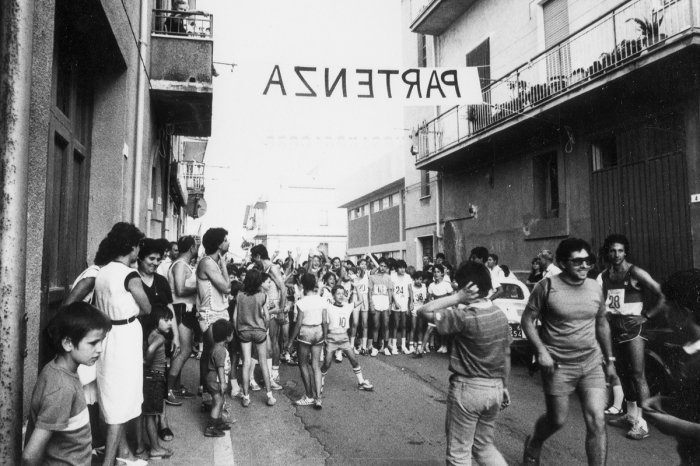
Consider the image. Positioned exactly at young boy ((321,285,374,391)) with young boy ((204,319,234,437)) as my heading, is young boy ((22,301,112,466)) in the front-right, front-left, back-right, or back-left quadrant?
front-left

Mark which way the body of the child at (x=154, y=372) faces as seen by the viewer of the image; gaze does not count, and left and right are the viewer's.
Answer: facing to the right of the viewer

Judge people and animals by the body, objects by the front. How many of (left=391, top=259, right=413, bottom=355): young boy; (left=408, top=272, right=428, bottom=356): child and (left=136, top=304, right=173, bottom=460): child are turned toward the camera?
2

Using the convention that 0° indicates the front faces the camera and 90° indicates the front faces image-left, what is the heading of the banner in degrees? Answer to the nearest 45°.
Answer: approximately 180°

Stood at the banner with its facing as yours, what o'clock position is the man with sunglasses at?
The man with sunglasses is roughly at 5 o'clock from the banner.

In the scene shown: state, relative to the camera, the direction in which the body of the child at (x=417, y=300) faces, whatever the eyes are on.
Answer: toward the camera

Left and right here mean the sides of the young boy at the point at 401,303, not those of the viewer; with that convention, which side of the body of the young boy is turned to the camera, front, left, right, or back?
front

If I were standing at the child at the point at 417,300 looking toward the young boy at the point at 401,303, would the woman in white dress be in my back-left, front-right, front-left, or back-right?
front-left

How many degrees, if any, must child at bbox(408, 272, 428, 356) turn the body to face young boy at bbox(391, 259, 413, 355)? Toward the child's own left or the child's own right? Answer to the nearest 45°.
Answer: approximately 45° to the child's own right

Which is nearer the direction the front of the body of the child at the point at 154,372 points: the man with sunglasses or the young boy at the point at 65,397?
the man with sunglasses

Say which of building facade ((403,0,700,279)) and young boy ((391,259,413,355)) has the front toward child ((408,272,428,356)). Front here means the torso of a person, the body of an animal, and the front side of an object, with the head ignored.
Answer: the building facade

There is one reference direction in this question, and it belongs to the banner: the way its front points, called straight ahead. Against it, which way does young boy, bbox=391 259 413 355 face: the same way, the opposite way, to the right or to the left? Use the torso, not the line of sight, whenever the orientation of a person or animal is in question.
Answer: the opposite way

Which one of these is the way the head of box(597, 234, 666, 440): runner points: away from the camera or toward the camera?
toward the camera

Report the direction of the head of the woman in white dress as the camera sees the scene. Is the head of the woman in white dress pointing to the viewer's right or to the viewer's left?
to the viewer's right

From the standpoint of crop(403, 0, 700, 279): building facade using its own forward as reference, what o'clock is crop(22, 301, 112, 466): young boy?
The young boy is roughly at 11 o'clock from the building facade.
